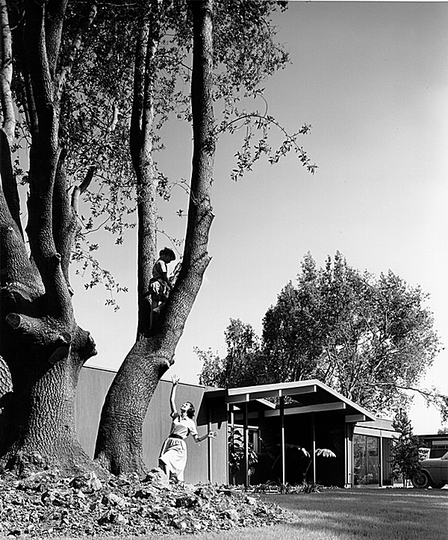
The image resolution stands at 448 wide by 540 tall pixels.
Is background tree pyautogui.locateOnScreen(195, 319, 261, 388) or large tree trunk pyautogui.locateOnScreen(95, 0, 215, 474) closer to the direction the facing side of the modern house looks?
the large tree trunk

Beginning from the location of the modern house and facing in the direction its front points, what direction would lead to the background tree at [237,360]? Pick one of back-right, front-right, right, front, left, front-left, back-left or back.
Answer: back-left

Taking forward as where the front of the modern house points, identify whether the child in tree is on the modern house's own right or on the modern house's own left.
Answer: on the modern house's own right

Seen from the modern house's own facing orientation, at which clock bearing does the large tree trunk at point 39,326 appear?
The large tree trunk is roughly at 2 o'clock from the modern house.

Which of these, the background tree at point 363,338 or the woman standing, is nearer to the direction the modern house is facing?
the woman standing

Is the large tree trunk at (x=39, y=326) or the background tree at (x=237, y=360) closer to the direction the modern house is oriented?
the large tree trunk

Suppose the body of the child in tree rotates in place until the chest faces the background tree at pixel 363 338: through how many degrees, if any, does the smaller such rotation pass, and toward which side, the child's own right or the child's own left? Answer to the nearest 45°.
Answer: approximately 90° to the child's own left

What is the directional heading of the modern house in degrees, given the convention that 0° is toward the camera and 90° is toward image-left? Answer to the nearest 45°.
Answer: approximately 315°

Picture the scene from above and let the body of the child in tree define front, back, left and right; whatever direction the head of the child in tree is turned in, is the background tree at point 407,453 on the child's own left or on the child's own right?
on the child's own left

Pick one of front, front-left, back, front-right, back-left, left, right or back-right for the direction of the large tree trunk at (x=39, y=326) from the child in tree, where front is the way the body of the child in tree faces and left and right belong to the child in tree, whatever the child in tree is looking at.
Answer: back-right

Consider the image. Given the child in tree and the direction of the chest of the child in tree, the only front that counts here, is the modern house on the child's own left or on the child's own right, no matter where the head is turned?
on the child's own left
